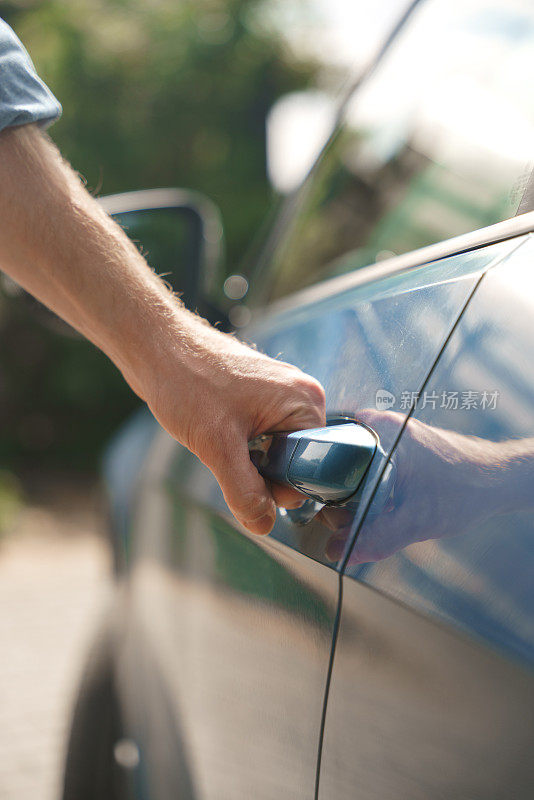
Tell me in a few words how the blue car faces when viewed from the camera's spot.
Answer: facing away from the viewer and to the left of the viewer
